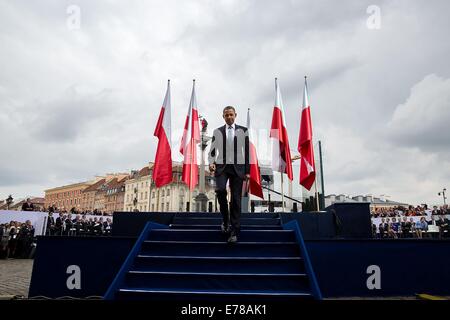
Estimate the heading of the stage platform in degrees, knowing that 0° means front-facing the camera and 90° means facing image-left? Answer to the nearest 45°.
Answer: approximately 0°

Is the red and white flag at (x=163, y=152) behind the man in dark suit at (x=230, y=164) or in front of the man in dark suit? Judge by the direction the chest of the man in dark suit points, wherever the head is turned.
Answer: behind

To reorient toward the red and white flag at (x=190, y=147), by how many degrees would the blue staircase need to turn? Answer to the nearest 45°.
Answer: approximately 180°

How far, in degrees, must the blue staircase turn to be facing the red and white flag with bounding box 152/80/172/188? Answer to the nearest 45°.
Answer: approximately 180°

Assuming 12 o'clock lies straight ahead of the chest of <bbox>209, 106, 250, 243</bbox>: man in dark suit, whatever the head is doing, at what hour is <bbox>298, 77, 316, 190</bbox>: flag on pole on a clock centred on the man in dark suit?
The flag on pole is roughly at 7 o'clock from the man in dark suit.

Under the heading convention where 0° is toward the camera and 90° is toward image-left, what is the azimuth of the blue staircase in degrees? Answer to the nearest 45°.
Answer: approximately 0°

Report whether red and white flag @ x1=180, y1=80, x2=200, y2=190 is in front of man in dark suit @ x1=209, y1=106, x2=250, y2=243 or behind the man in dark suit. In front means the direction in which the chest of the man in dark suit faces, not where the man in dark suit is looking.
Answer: behind
